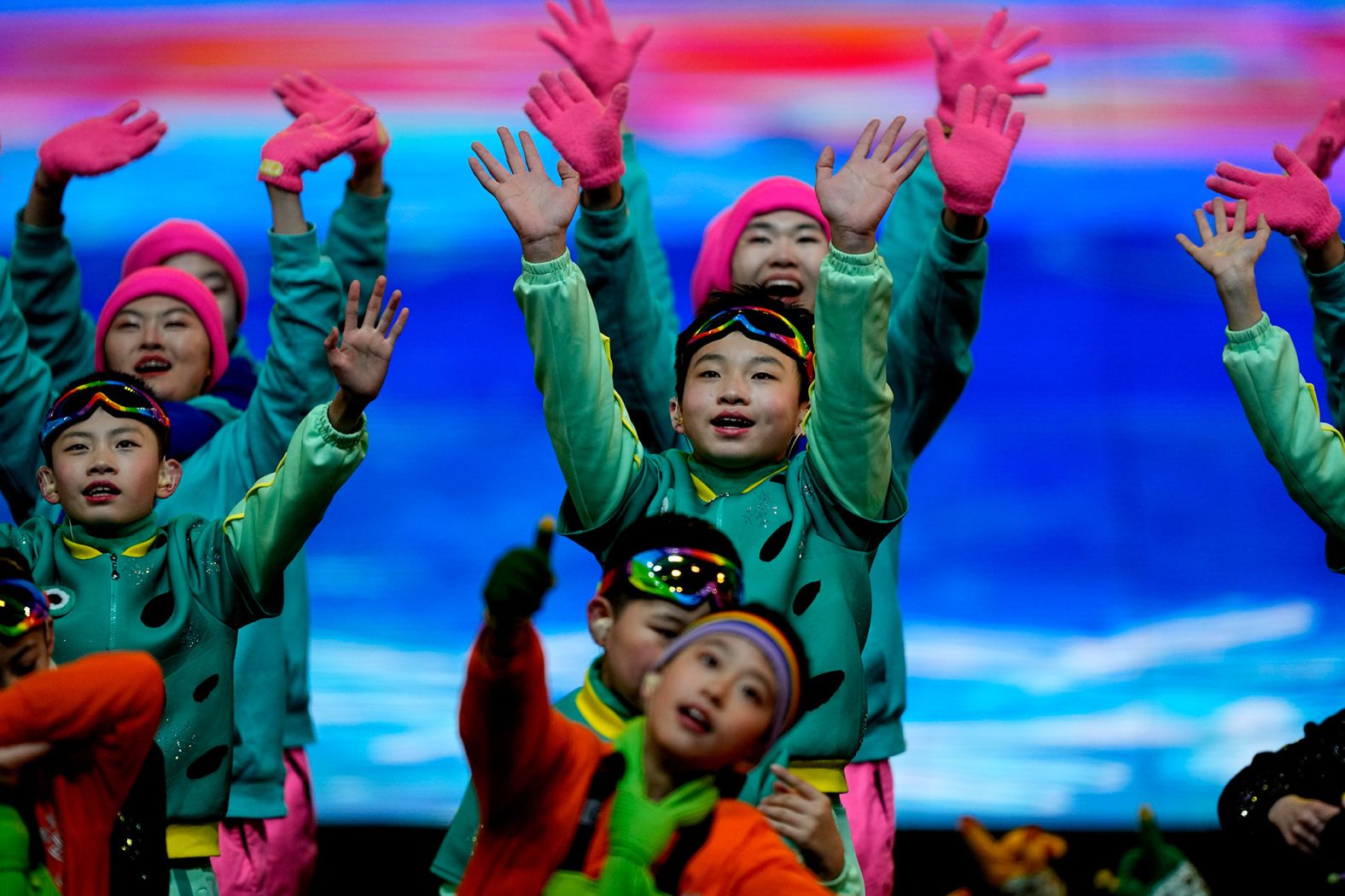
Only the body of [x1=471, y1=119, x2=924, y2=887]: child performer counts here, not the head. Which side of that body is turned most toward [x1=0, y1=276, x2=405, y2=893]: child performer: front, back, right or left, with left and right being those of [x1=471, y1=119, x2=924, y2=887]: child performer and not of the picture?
right

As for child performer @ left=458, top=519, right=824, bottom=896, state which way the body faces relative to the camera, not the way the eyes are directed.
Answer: toward the camera

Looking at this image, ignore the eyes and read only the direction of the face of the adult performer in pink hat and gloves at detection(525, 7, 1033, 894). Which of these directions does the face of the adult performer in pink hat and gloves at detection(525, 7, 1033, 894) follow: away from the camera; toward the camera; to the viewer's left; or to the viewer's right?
toward the camera

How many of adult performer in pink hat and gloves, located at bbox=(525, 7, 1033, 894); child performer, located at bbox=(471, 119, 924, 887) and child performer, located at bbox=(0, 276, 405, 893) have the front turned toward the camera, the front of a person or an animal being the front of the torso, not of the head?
3

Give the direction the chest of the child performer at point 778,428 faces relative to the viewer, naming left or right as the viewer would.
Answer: facing the viewer

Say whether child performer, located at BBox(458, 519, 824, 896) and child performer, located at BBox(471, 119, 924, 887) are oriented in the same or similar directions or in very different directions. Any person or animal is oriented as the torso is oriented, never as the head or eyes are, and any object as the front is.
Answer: same or similar directions

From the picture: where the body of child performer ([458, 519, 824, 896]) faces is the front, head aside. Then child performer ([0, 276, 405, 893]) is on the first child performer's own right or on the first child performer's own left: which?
on the first child performer's own right

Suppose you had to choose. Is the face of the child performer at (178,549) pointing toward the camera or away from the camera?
toward the camera

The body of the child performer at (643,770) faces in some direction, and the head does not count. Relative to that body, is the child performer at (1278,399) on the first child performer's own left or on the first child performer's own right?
on the first child performer's own left

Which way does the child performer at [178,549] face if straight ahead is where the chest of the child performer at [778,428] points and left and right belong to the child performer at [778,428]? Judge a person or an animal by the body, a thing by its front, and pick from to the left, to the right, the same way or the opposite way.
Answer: the same way
